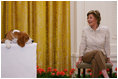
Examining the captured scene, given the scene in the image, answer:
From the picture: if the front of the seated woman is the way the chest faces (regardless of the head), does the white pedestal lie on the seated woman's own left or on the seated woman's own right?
on the seated woman's own right

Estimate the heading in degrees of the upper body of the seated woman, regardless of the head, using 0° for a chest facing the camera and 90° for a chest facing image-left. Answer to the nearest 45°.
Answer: approximately 0°

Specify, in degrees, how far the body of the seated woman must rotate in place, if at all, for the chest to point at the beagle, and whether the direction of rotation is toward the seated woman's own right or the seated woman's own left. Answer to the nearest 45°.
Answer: approximately 45° to the seated woman's own right
